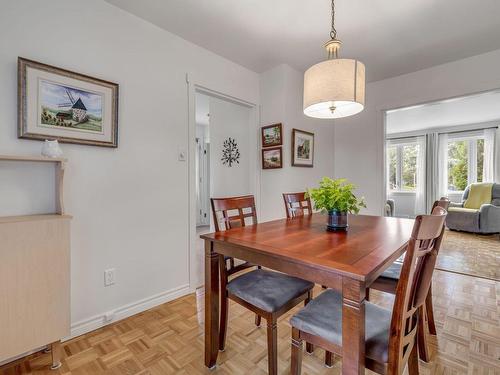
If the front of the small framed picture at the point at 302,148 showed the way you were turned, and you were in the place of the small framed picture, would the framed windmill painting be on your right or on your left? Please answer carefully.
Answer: on your right

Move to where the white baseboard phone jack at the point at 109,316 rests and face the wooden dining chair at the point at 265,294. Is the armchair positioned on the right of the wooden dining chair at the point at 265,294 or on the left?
left

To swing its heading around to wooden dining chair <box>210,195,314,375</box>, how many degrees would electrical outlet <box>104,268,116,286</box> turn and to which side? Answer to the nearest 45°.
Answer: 0° — it already faces it

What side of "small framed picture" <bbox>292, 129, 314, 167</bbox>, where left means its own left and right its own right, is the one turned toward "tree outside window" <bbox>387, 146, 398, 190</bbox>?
left

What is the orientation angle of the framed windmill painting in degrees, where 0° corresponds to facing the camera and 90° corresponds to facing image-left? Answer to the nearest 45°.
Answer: approximately 315°

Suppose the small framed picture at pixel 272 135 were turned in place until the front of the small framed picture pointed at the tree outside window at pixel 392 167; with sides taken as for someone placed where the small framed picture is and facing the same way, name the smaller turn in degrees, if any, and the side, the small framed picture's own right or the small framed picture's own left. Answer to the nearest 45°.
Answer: approximately 180°

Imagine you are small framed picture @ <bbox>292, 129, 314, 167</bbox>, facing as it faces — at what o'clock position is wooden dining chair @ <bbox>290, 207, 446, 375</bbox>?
The wooden dining chair is roughly at 1 o'clock from the small framed picture.

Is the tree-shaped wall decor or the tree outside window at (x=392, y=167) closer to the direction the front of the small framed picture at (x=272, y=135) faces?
the tree-shaped wall decor
